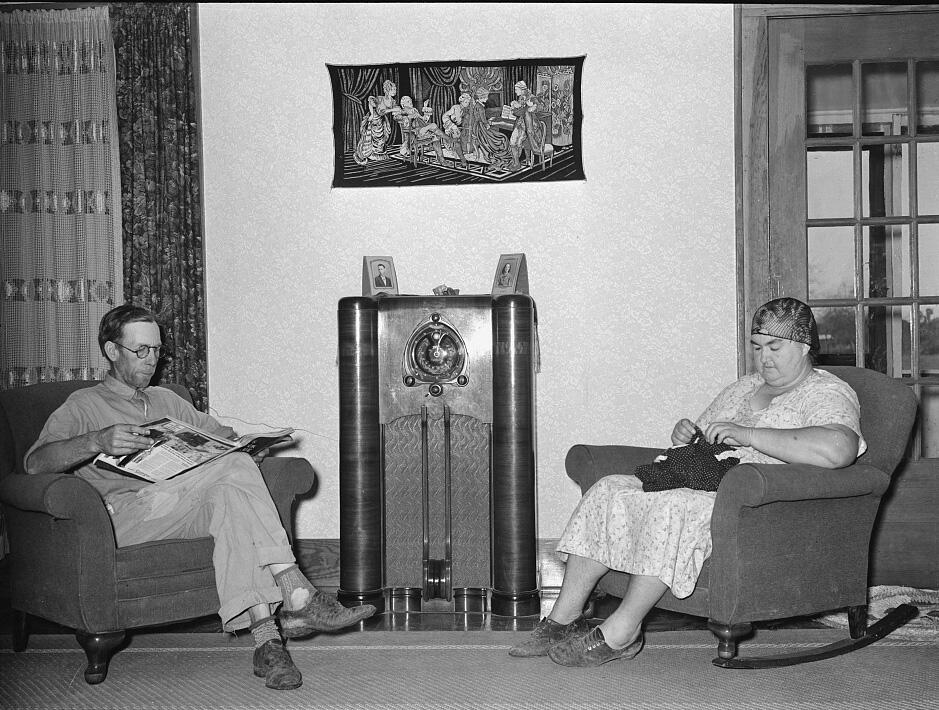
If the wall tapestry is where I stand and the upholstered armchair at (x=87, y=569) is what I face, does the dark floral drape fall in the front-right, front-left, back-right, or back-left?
front-right

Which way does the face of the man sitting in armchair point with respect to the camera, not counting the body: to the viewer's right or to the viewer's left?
to the viewer's right

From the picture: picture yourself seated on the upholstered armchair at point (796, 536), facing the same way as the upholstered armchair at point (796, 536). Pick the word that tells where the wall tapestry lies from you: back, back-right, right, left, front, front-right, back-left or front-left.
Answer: right

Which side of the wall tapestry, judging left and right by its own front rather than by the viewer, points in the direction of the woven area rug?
front

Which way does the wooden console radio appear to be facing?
toward the camera

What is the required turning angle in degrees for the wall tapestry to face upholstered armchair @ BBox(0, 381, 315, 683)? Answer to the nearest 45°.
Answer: approximately 45° to its right

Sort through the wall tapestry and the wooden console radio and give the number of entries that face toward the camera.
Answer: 2

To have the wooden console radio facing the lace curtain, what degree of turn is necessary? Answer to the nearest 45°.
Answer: approximately 135° to its right

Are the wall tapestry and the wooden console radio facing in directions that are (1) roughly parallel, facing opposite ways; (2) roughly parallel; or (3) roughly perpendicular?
roughly parallel

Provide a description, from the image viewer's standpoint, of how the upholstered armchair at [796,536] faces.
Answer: facing the viewer and to the left of the viewer

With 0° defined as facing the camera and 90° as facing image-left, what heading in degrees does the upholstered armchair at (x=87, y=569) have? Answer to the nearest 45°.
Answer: approximately 315°

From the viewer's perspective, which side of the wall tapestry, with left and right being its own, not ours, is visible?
front

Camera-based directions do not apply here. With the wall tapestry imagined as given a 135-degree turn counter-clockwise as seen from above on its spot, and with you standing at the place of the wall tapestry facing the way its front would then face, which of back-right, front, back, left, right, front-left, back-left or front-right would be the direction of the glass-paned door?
front-right
